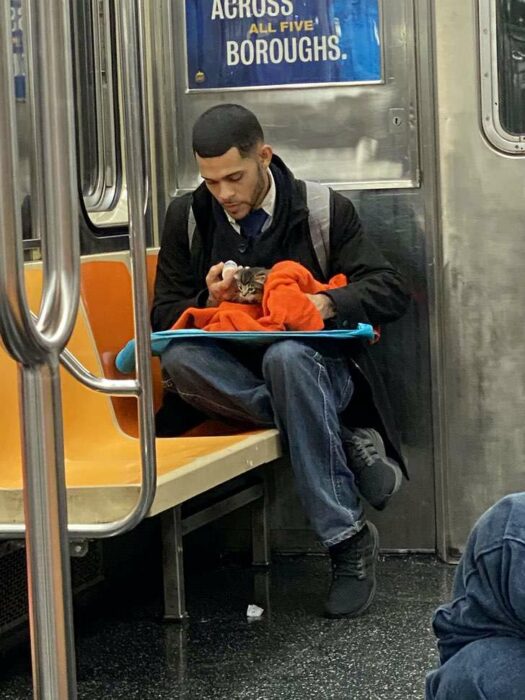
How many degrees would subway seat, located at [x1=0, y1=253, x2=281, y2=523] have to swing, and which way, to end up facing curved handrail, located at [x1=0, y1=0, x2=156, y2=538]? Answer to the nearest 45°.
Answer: approximately 45° to its right

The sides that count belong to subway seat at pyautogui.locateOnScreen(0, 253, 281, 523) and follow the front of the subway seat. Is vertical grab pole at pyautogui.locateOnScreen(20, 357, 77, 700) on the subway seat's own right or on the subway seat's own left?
on the subway seat's own right

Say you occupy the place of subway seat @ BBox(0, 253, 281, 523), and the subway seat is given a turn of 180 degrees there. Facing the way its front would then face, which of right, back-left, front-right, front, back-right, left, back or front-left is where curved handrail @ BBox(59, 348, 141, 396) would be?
back-left

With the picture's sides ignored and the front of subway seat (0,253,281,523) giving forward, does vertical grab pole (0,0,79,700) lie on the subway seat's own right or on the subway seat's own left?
on the subway seat's own right

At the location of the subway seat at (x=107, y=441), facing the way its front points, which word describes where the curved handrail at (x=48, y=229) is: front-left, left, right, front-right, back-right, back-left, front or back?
front-right

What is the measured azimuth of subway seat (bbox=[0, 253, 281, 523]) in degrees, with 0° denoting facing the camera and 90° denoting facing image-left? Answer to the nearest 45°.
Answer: approximately 315°
